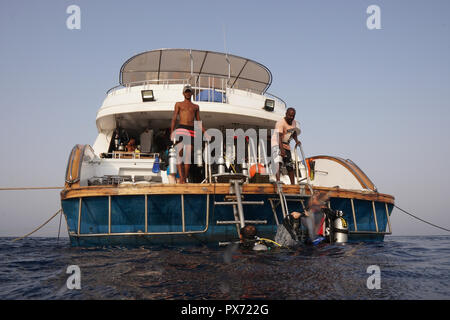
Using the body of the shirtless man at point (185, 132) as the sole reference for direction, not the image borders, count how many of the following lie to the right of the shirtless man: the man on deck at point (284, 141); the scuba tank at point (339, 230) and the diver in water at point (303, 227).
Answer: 0

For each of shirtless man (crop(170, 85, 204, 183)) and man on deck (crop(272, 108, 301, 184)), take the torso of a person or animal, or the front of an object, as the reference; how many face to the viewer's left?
0

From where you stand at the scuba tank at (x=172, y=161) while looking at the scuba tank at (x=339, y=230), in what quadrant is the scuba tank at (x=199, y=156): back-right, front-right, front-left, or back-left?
front-left

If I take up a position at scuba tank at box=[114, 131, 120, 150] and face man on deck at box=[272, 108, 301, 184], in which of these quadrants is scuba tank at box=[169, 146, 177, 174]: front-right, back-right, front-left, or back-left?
front-right

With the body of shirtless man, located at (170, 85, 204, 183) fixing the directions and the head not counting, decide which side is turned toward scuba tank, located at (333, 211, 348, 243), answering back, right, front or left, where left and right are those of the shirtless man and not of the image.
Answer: left

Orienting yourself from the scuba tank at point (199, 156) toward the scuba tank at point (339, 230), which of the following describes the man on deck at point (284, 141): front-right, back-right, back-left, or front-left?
front-left

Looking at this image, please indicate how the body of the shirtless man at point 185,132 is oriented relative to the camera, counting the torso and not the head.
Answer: toward the camera

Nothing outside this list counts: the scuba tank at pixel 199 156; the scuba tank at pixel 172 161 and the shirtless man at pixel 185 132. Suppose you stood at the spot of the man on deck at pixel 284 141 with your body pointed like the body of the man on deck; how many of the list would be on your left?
0

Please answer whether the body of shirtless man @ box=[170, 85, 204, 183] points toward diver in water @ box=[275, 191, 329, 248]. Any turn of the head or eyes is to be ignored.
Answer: no

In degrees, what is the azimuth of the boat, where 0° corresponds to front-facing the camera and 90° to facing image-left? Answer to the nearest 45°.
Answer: approximately 180°

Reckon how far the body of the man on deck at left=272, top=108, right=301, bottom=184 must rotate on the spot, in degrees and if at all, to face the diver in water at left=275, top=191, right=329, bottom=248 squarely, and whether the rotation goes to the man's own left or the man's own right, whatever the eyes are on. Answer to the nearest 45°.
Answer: approximately 45° to the man's own right

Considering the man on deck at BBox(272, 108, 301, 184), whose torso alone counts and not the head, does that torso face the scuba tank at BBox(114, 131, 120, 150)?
no

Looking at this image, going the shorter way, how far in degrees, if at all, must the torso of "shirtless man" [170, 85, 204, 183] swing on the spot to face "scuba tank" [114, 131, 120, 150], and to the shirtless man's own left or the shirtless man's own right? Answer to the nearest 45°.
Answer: approximately 135° to the shirtless man's own right
